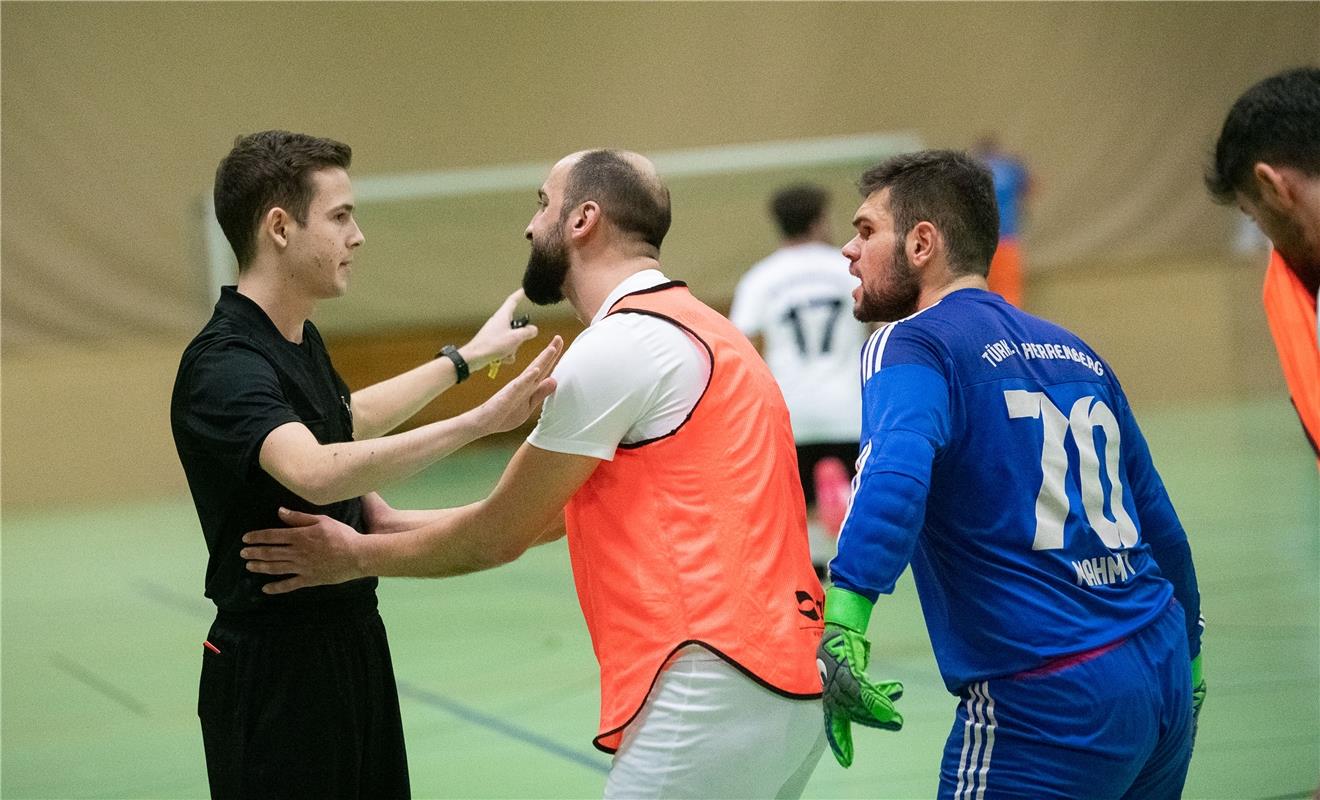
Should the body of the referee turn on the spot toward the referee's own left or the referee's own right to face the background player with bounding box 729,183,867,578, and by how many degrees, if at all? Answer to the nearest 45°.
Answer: approximately 45° to the referee's own left

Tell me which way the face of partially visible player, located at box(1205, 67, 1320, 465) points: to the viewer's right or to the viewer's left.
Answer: to the viewer's left

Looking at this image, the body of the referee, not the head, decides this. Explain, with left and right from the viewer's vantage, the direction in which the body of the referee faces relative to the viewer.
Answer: facing to the right of the viewer

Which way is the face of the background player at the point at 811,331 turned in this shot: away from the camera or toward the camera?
away from the camera

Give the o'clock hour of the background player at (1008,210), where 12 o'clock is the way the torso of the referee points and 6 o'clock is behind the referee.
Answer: The background player is roughly at 10 o'clock from the referee.

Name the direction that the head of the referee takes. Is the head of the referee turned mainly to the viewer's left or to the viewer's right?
to the viewer's right
